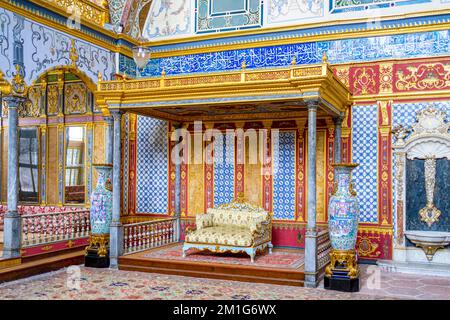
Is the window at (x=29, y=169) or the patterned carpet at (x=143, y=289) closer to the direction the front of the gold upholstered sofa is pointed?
the patterned carpet

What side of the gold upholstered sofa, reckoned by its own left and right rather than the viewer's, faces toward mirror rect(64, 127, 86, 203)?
right

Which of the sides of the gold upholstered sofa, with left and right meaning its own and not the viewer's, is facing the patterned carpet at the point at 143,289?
front

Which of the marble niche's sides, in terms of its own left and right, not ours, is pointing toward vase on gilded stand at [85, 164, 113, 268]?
right

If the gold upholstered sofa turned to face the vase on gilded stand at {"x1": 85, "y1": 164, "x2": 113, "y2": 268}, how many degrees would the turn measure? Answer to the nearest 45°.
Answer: approximately 45° to its right

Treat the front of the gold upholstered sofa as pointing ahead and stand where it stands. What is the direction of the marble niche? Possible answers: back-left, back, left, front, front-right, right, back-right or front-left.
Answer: back-left
